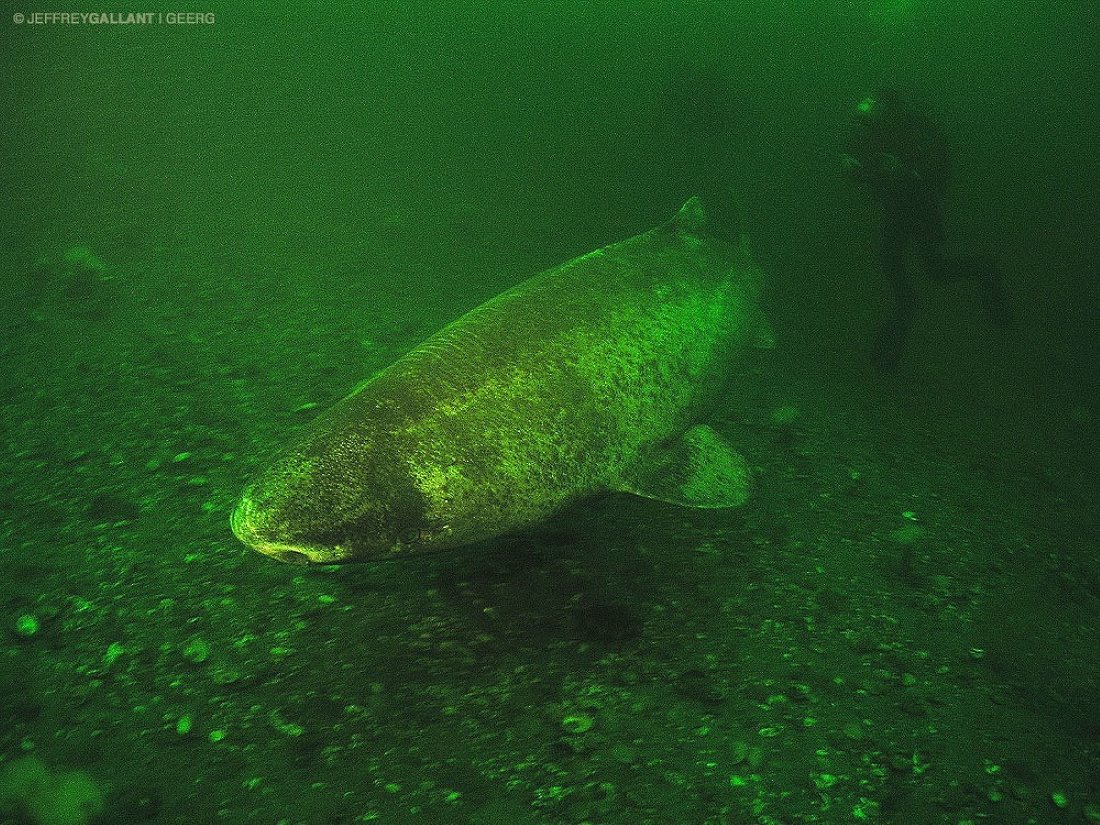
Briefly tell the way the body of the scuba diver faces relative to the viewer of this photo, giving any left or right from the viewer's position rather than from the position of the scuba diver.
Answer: facing to the left of the viewer

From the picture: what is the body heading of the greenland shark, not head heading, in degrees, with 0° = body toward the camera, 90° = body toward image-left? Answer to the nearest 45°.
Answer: approximately 45°
